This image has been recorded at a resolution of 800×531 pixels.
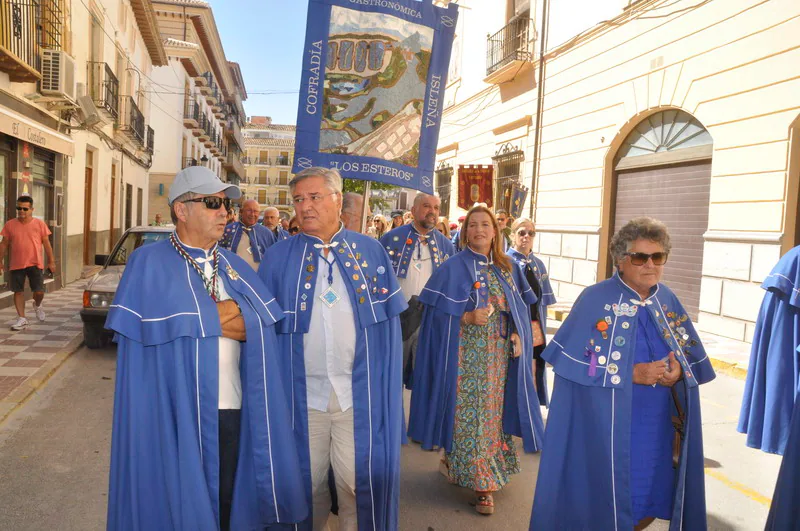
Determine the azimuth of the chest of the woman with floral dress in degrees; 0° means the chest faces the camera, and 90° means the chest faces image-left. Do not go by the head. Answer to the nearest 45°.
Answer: approximately 0°

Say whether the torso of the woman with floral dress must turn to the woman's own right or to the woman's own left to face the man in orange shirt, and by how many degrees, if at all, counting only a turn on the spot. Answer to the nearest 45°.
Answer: approximately 135° to the woman's own right

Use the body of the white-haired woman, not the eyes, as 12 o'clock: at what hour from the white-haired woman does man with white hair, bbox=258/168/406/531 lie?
The man with white hair is roughly at 4 o'clock from the white-haired woman.

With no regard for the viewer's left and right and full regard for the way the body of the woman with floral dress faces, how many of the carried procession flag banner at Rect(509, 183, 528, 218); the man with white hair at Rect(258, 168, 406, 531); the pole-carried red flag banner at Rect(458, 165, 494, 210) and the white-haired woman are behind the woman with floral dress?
2

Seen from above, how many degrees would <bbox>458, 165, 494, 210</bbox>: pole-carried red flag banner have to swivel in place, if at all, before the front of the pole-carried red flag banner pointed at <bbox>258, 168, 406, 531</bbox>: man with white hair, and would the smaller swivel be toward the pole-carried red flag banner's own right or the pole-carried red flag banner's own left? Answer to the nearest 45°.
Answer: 0° — it already faces them

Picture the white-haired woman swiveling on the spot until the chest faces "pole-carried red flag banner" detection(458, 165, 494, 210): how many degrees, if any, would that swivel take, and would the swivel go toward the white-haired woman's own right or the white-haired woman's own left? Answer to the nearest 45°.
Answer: approximately 135° to the white-haired woman's own left

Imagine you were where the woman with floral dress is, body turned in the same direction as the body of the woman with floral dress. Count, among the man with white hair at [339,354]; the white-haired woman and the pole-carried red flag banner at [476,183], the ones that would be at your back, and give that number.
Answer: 1

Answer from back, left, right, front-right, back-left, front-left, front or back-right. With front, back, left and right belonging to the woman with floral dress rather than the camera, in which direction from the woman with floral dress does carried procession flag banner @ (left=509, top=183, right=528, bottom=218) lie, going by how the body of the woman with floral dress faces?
back

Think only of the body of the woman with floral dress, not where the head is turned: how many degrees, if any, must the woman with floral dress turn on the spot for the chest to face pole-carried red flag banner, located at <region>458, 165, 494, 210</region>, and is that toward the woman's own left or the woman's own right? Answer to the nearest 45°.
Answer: approximately 180°
